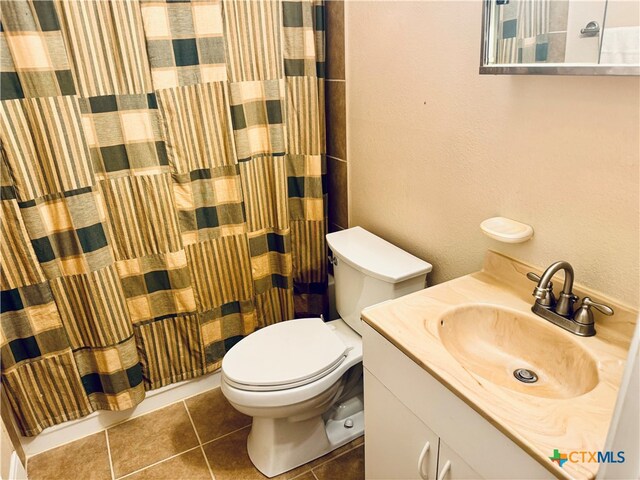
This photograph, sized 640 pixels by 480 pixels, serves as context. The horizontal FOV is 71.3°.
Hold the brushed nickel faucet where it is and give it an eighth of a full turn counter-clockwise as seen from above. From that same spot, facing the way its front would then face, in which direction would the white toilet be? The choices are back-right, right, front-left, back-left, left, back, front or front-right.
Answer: right

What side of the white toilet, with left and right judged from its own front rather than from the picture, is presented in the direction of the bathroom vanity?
left

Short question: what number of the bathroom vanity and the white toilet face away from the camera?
0

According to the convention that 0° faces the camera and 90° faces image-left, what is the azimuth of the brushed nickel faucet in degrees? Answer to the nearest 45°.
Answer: approximately 45°

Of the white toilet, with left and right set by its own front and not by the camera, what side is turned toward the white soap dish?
left

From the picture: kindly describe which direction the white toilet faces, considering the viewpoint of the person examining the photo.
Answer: facing the viewer and to the left of the viewer

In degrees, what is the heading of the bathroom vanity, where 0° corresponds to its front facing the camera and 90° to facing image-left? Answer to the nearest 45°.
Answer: approximately 45°
